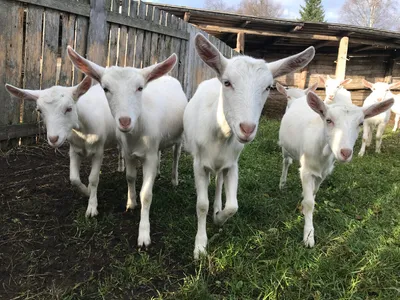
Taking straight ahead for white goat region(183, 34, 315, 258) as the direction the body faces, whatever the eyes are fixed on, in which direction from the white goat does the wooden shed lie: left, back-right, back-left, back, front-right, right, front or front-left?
back

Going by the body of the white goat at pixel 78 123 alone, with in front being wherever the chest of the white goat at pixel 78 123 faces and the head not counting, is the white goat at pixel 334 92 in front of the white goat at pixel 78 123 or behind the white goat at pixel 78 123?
behind

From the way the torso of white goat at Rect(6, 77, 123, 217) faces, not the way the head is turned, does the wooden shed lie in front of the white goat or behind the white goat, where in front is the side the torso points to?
behind

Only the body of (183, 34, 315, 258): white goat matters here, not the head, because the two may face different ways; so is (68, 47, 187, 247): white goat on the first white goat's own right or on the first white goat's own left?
on the first white goat's own right

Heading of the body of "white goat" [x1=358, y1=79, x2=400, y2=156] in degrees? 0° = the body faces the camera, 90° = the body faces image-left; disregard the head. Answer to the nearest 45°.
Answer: approximately 0°

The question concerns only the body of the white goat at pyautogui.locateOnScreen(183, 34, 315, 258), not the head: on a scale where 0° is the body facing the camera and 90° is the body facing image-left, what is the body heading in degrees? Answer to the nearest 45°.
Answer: approximately 0°

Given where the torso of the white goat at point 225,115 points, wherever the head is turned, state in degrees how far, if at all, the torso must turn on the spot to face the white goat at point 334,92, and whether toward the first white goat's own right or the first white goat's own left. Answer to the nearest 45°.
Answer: approximately 180°

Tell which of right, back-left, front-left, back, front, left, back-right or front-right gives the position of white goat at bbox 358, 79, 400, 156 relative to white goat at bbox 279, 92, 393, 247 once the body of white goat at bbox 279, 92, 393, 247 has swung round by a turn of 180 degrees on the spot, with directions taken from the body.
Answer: front-right
